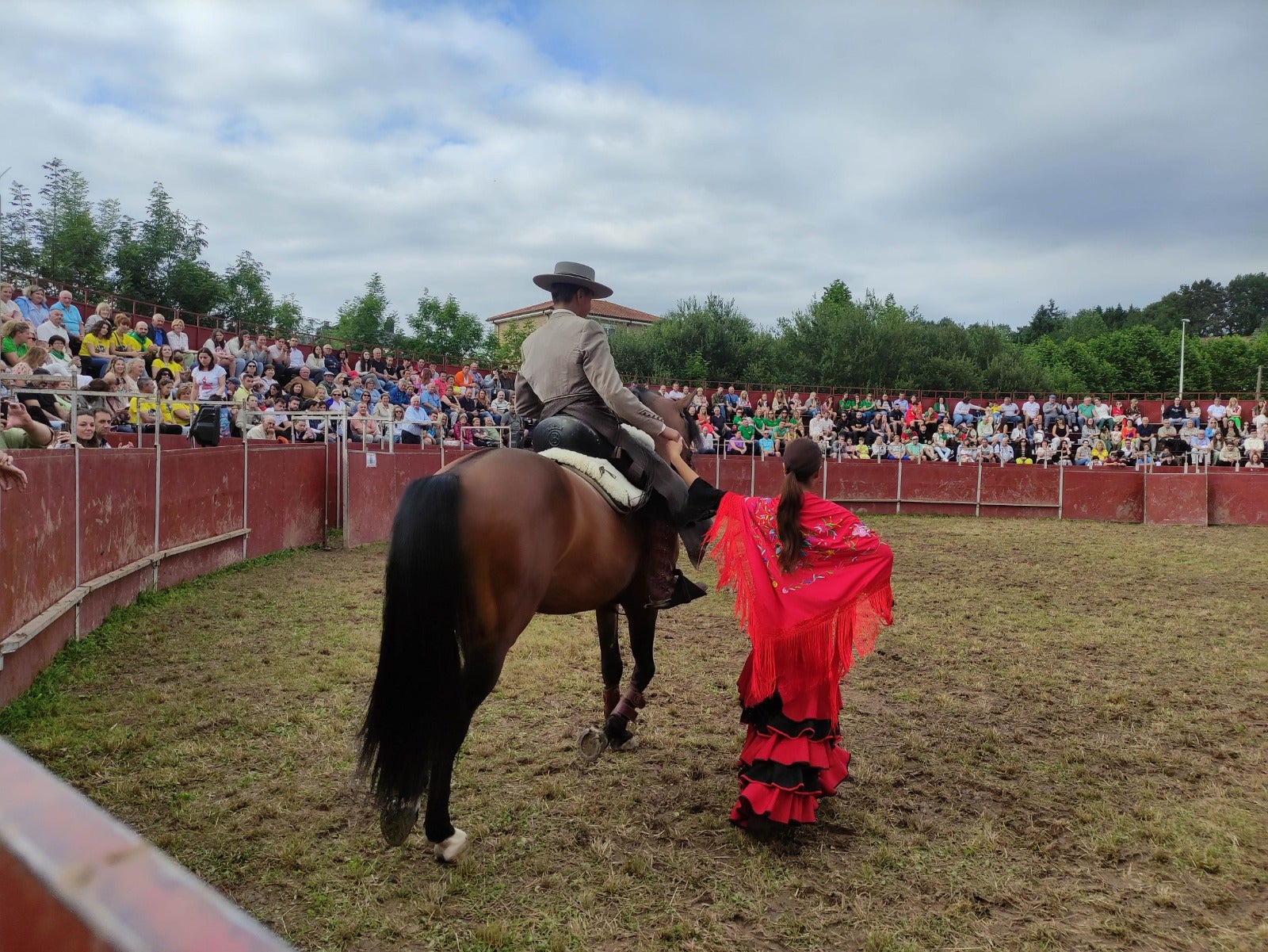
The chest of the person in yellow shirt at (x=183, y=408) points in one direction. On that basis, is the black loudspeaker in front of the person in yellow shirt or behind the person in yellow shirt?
in front

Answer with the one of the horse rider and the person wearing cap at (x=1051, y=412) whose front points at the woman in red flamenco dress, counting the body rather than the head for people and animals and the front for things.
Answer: the person wearing cap

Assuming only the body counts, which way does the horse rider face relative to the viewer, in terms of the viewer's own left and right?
facing away from the viewer and to the right of the viewer

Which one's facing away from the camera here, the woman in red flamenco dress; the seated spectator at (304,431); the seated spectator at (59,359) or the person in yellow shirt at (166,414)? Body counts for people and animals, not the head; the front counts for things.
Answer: the woman in red flamenco dress

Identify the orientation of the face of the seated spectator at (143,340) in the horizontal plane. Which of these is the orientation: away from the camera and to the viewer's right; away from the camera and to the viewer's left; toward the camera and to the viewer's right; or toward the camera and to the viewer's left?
toward the camera and to the viewer's right

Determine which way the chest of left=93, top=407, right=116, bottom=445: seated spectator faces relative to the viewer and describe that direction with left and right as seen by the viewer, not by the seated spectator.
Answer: facing the viewer and to the right of the viewer

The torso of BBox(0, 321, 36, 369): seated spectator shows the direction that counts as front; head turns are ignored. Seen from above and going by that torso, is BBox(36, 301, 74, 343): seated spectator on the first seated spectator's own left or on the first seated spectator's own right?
on the first seated spectator's own left

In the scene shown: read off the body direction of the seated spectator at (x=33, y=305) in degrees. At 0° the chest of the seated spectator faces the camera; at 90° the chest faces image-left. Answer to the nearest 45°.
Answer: approximately 315°

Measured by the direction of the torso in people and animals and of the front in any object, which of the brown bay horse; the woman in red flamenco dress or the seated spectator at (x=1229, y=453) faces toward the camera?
the seated spectator

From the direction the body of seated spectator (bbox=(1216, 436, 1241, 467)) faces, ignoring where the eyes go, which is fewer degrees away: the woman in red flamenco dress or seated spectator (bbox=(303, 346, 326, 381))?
the woman in red flamenco dress

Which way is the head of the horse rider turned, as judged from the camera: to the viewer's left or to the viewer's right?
to the viewer's right

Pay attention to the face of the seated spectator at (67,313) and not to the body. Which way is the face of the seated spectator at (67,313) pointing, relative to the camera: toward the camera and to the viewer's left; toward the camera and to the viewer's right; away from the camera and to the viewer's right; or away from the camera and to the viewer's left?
toward the camera and to the viewer's right
